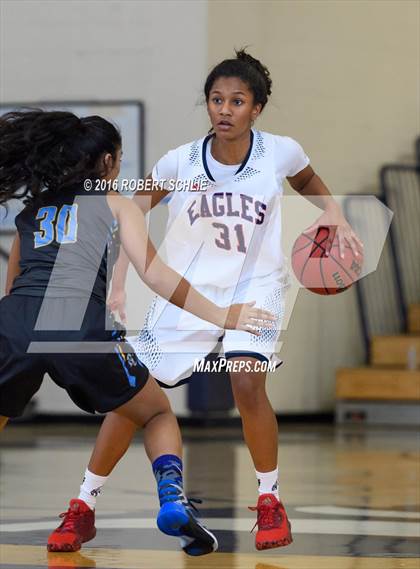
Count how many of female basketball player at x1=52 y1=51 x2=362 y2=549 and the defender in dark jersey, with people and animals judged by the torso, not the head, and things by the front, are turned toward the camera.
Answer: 1

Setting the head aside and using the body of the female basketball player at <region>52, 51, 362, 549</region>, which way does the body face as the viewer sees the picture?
toward the camera

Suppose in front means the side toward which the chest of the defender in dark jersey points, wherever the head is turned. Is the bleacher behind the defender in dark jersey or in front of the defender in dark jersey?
in front

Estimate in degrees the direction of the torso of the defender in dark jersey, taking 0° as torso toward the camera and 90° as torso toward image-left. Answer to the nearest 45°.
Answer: approximately 225°

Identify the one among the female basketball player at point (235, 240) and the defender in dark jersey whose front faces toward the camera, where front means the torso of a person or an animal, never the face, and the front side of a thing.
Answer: the female basketball player

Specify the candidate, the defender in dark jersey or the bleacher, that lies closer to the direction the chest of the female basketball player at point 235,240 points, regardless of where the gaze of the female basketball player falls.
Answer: the defender in dark jersey

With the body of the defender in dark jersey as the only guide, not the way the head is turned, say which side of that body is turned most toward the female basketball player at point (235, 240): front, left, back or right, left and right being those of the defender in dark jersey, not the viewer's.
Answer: front

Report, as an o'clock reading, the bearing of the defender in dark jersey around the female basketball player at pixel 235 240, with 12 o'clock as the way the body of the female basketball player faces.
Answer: The defender in dark jersey is roughly at 1 o'clock from the female basketball player.
